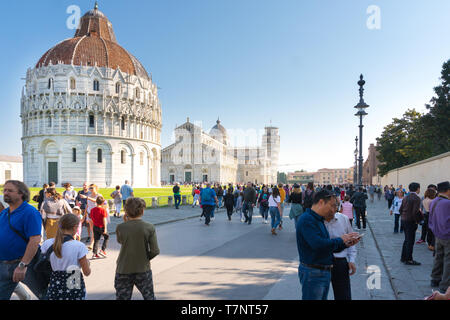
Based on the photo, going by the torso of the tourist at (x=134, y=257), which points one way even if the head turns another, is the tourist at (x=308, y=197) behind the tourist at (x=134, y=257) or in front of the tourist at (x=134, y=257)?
in front

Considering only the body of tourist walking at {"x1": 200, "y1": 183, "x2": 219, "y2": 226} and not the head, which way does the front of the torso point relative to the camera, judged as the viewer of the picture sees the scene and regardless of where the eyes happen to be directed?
away from the camera

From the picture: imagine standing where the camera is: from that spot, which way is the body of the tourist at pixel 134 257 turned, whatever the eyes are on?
away from the camera

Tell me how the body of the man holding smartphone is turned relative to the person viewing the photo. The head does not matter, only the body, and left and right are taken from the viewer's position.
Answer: facing to the right of the viewer

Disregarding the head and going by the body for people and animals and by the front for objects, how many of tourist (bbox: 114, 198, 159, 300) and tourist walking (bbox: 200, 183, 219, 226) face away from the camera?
2
